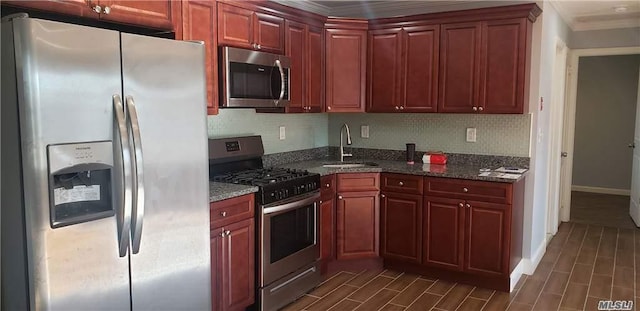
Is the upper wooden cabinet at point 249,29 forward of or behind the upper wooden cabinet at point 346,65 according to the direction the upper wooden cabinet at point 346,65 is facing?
forward

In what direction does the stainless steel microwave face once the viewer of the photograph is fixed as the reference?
facing the viewer and to the right of the viewer

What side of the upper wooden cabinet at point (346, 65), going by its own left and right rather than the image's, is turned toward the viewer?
front

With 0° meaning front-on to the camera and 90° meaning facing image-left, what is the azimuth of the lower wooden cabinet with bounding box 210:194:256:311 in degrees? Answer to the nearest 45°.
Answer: approximately 315°

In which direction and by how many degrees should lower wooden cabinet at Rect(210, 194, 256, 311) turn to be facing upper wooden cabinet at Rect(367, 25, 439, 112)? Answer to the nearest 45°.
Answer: approximately 90° to its left

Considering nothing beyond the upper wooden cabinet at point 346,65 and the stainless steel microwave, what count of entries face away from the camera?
0

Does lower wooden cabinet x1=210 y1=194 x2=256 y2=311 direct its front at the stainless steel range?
no

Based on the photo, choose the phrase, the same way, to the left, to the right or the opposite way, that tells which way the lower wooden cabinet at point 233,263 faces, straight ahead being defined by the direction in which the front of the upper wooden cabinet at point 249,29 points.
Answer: the same way

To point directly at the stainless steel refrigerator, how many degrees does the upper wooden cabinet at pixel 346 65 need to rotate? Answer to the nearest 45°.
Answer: approximately 45° to its right

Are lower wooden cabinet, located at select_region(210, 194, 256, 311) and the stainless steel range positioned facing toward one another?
no

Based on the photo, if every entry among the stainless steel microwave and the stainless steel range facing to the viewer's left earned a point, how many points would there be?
0

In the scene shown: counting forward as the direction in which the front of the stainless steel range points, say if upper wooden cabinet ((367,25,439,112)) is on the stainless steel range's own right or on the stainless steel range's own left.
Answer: on the stainless steel range's own left

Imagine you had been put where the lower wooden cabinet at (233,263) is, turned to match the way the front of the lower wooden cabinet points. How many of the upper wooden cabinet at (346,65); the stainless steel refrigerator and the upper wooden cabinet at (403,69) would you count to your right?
1

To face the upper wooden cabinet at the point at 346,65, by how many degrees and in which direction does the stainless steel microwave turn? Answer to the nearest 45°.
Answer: approximately 90° to its left
